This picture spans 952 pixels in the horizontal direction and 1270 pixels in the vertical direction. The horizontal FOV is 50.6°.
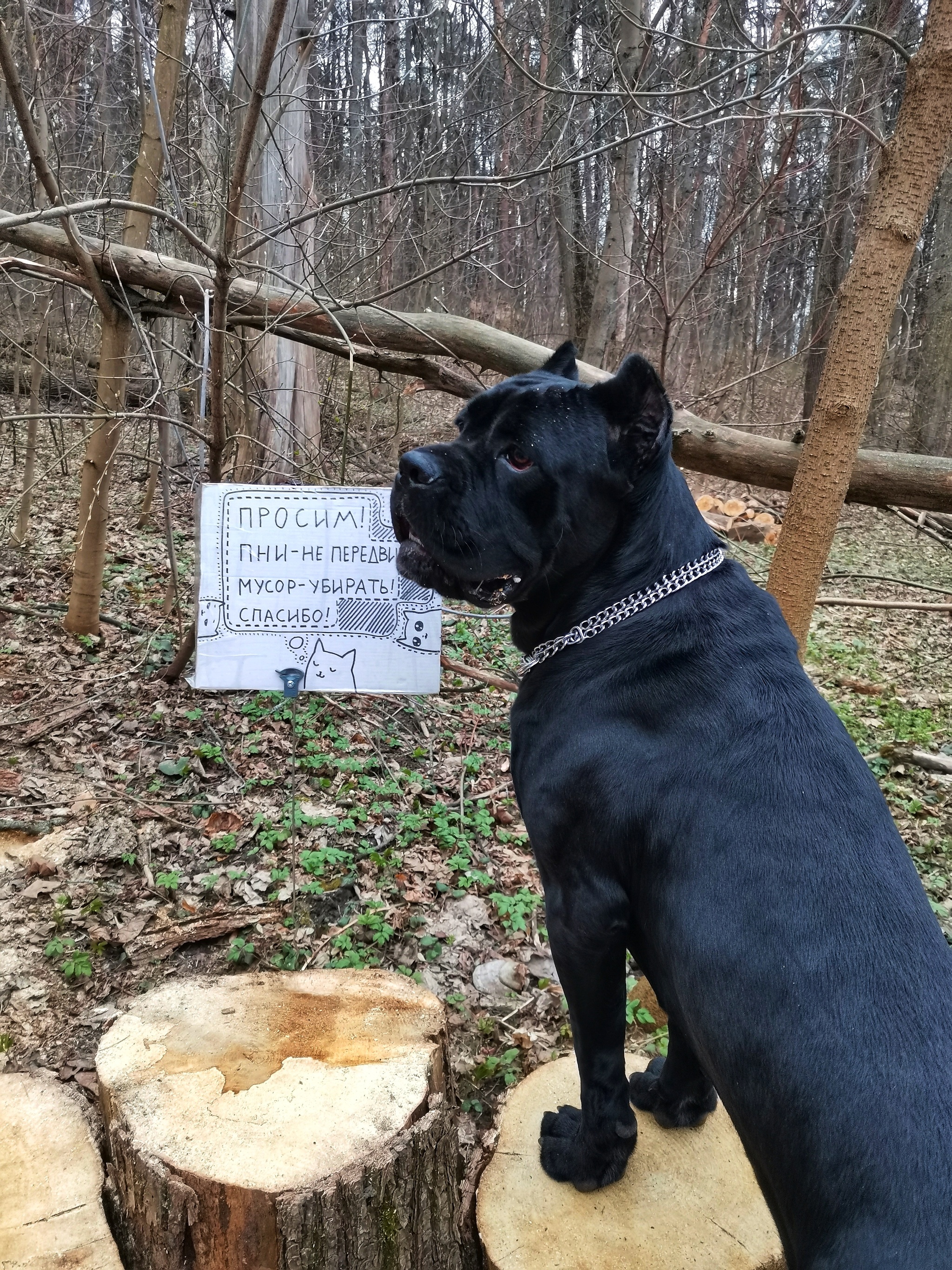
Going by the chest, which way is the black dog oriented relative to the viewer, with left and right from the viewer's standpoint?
facing away from the viewer and to the left of the viewer

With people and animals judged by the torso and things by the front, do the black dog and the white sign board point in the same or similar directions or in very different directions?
very different directions

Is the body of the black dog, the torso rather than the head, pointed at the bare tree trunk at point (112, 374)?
yes

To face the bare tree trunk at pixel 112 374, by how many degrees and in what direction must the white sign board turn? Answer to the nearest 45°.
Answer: approximately 135° to its right

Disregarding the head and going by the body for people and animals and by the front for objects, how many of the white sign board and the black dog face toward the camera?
1

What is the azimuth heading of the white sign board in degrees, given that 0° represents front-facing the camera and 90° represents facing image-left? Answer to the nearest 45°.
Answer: approximately 0°

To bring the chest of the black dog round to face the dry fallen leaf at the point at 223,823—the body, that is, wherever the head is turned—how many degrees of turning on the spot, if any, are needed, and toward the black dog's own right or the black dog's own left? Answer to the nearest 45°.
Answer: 0° — it already faces it

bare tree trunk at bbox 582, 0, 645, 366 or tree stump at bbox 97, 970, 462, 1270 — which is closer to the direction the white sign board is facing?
the tree stump

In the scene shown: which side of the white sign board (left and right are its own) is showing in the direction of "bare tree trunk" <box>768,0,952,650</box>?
left

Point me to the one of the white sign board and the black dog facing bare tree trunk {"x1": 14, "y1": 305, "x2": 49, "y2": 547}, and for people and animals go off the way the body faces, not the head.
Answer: the black dog
